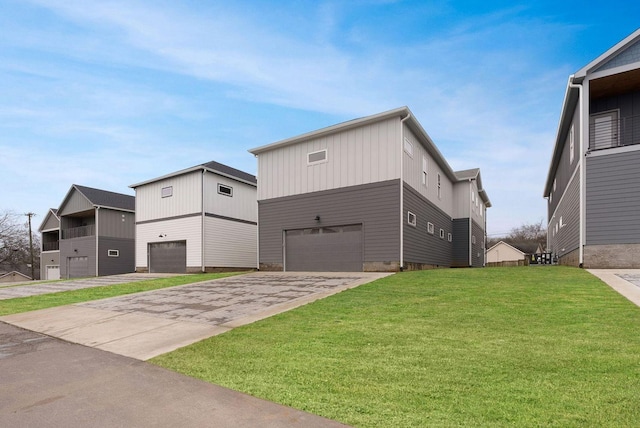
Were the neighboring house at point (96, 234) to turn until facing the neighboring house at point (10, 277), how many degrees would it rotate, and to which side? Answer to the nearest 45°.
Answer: approximately 135° to its right

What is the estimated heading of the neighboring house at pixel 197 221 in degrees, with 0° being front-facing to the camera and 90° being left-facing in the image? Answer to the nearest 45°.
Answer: approximately 45°

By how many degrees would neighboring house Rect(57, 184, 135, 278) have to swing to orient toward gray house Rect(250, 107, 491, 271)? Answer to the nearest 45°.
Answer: approximately 45° to its left
